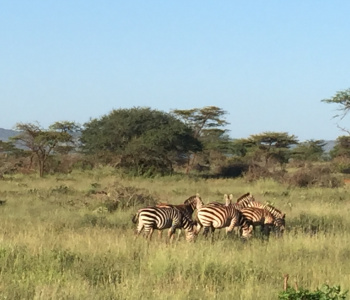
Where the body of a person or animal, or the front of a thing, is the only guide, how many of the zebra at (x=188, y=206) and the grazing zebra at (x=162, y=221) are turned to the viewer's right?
2

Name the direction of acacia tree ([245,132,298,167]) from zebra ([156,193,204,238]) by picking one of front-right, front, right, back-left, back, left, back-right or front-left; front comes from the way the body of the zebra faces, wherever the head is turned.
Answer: left

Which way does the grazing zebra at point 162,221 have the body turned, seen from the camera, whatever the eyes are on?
to the viewer's right

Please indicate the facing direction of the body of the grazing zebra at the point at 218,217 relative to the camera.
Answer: to the viewer's right

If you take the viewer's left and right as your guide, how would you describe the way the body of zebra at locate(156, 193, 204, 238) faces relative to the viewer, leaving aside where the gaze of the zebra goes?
facing to the right of the viewer

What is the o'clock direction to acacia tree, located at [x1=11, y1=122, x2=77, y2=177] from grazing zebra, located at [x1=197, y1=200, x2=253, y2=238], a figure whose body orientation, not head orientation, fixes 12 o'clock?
The acacia tree is roughly at 8 o'clock from the grazing zebra.

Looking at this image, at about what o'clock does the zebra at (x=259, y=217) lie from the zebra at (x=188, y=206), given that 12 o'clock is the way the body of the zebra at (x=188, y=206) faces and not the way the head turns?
the zebra at (x=259, y=217) is roughly at 12 o'clock from the zebra at (x=188, y=206).

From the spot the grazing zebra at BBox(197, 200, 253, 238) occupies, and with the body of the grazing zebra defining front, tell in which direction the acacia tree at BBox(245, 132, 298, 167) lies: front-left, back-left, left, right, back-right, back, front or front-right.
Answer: left

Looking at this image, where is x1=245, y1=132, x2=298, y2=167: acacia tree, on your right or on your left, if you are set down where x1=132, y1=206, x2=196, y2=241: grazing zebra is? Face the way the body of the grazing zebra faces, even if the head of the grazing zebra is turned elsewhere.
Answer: on your left

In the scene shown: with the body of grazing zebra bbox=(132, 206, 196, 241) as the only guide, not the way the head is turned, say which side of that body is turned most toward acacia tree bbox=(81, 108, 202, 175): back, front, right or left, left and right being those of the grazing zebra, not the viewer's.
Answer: left

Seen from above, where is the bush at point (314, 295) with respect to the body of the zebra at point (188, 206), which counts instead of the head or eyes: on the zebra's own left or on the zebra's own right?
on the zebra's own right

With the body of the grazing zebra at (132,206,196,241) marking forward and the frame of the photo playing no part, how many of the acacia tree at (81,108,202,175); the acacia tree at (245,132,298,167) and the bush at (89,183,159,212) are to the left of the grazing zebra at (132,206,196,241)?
3
